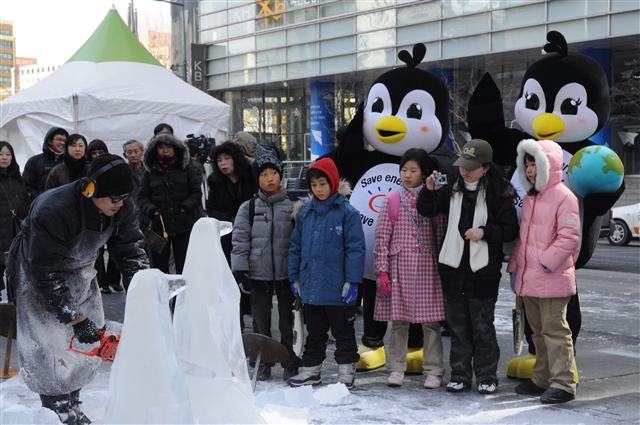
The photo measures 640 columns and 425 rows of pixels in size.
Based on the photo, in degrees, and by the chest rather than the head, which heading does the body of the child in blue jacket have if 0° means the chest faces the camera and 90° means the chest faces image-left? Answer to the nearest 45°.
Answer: approximately 45°

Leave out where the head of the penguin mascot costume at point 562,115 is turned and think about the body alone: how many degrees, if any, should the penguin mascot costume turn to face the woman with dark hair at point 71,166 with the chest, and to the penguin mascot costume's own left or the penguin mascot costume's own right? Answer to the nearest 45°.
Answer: approximately 45° to the penguin mascot costume's own right

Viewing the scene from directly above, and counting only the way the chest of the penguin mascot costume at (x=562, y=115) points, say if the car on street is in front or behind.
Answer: behind

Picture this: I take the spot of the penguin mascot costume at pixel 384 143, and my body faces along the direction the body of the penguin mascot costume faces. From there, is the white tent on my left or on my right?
on my right

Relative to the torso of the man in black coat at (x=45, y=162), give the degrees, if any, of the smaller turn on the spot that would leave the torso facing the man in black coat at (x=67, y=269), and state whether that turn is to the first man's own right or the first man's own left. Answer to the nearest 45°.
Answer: approximately 45° to the first man's own right

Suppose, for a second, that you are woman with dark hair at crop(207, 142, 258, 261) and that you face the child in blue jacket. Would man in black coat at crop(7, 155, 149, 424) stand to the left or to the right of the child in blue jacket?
right

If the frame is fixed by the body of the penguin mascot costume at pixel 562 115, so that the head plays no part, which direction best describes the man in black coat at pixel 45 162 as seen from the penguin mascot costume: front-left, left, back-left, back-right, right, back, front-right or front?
front-right

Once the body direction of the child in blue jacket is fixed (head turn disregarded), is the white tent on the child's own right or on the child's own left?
on the child's own right
